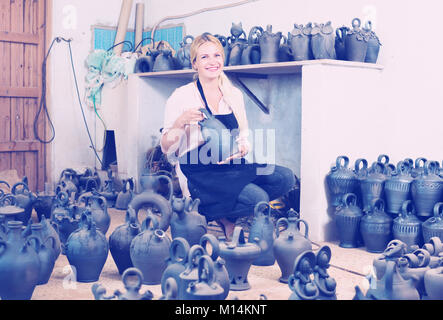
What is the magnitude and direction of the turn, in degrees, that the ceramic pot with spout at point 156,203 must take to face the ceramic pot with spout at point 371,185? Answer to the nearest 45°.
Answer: approximately 180°

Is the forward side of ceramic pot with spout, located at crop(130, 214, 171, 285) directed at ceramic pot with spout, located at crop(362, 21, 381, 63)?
no

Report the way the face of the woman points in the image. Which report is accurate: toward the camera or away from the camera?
toward the camera

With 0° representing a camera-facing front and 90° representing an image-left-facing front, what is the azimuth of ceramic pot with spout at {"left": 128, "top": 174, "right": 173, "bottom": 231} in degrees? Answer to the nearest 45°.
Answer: approximately 90°
